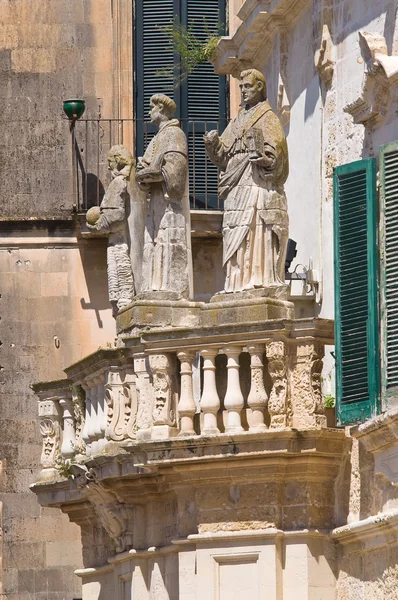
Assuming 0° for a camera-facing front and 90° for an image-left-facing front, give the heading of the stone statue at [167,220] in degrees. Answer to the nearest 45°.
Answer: approximately 90°

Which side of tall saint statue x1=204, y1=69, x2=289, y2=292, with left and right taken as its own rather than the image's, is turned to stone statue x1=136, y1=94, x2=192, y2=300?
right

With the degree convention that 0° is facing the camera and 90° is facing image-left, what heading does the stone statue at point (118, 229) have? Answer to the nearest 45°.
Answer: approximately 90°

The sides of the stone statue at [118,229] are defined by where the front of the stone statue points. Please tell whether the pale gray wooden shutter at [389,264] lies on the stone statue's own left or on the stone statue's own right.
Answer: on the stone statue's own left

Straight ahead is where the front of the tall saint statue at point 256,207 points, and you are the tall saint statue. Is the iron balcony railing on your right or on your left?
on your right
